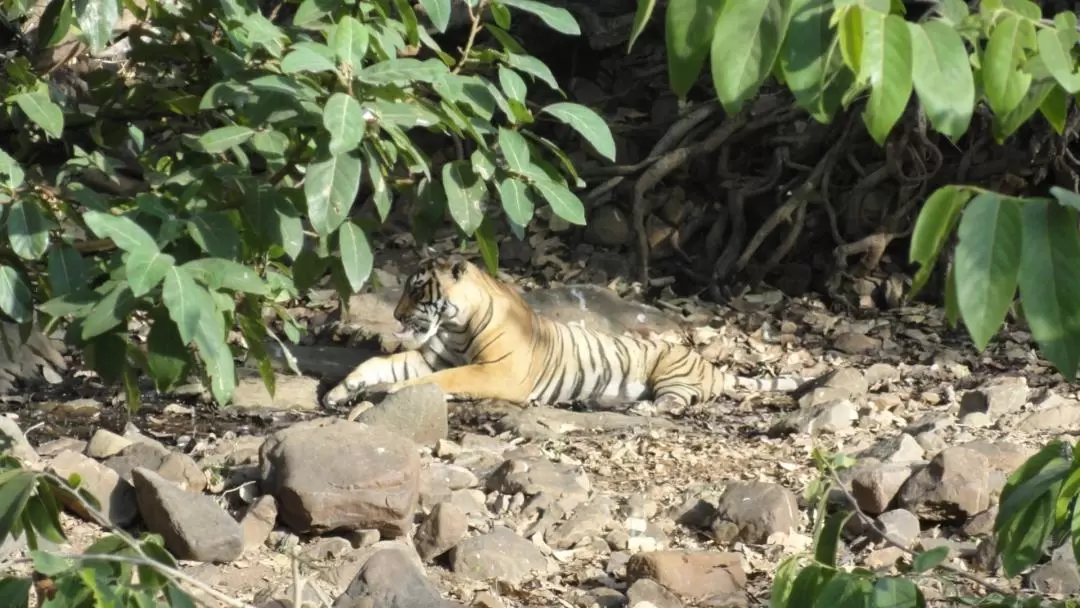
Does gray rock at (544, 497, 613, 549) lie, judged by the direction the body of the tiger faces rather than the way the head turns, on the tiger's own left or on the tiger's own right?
on the tiger's own left

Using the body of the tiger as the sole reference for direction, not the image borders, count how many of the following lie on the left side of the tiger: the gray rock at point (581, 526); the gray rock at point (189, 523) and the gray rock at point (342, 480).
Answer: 3

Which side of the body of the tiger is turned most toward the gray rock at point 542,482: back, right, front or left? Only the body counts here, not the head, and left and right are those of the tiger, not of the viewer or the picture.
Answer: left

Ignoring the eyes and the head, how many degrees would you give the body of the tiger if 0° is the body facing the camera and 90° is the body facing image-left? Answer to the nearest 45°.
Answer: approximately 90°

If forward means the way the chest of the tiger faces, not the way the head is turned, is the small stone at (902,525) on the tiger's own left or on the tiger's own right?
on the tiger's own left

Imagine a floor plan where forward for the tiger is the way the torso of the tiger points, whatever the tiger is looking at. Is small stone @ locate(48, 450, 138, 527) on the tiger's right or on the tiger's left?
on the tiger's left

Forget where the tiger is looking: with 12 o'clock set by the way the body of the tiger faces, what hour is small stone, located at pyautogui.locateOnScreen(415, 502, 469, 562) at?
The small stone is roughly at 9 o'clock from the tiger.
